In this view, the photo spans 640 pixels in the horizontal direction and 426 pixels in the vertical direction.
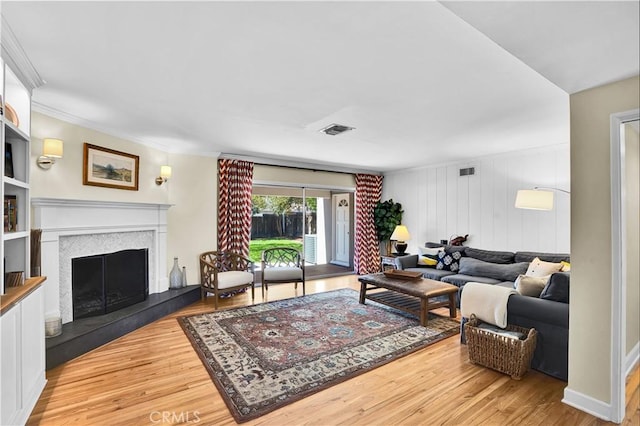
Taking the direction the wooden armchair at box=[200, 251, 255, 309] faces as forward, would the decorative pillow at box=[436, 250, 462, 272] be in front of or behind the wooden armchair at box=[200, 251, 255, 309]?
in front

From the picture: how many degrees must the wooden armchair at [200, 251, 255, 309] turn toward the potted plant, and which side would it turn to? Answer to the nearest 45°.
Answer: approximately 45° to its left

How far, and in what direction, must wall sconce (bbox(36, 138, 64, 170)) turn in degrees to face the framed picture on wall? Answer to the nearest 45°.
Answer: approximately 90° to its left

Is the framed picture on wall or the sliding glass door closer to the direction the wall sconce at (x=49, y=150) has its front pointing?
the sliding glass door

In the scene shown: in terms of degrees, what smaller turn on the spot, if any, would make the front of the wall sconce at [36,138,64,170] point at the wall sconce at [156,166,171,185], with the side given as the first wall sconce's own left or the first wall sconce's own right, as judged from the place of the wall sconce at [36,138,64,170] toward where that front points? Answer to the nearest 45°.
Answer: approximately 90° to the first wall sconce's own left

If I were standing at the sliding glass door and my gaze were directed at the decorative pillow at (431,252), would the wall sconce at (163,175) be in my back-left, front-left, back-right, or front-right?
back-right

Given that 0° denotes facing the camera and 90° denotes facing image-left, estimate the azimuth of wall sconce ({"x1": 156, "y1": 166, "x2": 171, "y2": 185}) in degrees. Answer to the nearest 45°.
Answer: approximately 315°

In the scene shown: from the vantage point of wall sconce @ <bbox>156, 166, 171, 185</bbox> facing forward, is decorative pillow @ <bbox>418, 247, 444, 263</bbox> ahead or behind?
ahead

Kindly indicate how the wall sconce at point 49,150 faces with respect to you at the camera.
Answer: facing the viewer and to the right of the viewer

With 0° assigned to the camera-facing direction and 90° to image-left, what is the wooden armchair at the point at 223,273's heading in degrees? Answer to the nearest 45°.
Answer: approximately 315°

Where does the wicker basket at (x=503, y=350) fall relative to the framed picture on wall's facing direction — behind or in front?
in front
